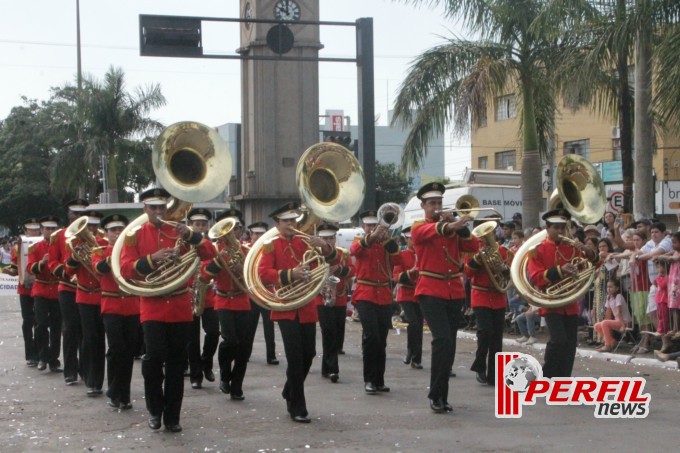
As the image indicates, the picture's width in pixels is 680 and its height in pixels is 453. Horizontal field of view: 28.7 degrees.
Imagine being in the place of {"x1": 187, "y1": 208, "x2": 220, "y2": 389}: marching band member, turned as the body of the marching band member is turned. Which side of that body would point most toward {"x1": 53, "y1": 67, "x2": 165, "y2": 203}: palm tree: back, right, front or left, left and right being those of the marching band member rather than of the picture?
back

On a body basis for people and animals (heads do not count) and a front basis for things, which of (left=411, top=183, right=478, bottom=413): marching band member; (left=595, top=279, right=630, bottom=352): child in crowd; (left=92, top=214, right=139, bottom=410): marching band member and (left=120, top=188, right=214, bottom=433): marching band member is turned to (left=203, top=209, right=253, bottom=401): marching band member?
the child in crowd

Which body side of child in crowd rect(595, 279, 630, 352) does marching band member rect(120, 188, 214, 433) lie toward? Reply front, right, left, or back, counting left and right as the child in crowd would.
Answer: front

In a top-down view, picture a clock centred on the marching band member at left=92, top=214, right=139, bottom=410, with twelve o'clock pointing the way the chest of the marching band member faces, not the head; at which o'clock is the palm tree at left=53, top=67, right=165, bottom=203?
The palm tree is roughly at 6 o'clock from the marching band member.

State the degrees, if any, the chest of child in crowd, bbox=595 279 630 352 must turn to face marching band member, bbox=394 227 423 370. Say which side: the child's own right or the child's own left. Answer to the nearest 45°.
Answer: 0° — they already face them

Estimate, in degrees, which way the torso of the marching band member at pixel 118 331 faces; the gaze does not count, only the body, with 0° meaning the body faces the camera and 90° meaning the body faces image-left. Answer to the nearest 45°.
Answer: approximately 0°

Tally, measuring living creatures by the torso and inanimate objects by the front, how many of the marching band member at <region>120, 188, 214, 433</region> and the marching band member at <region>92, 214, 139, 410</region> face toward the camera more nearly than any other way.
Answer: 2

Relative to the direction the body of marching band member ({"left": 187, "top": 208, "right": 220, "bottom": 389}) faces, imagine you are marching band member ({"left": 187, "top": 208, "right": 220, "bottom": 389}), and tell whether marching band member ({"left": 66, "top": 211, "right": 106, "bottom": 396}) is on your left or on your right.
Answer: on your right
